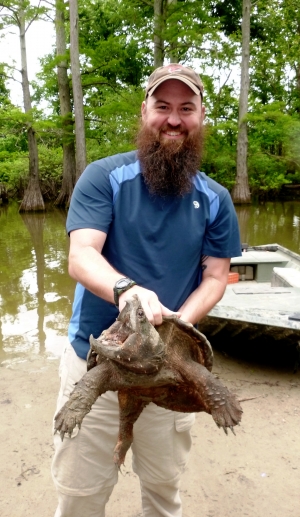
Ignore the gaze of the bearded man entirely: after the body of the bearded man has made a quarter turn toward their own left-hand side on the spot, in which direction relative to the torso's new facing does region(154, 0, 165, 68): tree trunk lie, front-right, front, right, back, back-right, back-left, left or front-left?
left

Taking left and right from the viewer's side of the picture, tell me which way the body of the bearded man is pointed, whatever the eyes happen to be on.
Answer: facing the viewer

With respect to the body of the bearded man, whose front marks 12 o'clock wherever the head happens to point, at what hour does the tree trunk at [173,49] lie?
The tree trunk is roughly at 6 o'clock from the bearded man.

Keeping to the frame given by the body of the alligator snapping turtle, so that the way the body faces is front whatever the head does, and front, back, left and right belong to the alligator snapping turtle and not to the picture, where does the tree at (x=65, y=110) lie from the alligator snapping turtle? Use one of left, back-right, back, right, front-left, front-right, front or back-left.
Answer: back-right

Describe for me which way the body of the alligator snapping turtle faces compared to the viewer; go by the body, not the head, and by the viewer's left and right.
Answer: facing the viewer and to the left of the viewer

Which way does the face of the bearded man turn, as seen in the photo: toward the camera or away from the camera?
toward the camera

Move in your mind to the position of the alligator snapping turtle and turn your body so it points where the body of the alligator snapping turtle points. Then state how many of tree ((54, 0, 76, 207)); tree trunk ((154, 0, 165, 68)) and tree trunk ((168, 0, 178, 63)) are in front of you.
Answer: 0

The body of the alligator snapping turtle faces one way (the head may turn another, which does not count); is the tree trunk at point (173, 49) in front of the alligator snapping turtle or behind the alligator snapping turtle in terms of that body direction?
behind

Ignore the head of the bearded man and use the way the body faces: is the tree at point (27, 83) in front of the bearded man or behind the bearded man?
behind

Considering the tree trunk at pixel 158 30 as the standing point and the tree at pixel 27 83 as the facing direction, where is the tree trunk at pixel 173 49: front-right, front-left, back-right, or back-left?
back-right

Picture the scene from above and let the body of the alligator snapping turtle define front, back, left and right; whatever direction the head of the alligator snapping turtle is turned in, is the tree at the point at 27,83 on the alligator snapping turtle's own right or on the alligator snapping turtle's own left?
on the alligator snapping turtle's own right
